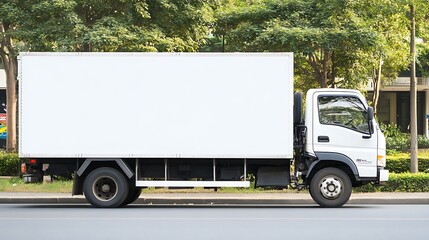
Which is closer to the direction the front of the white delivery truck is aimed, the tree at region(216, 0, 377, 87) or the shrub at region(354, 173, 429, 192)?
the shrub

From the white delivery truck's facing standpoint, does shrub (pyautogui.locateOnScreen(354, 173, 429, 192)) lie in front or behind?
in front

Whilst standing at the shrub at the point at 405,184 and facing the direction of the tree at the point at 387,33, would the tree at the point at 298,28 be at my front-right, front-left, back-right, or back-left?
front-left

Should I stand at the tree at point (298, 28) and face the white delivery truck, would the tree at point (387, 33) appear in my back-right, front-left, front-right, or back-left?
back-left

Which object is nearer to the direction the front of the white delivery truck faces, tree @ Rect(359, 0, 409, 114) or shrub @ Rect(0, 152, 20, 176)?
the tree

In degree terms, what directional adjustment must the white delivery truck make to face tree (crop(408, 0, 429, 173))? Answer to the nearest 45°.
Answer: approximately 45° to its left

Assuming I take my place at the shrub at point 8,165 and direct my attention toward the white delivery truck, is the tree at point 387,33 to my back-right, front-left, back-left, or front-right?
front-left

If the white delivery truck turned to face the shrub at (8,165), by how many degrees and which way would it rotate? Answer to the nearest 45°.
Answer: approximately 135° to its left

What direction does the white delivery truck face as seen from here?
to the viewer's right

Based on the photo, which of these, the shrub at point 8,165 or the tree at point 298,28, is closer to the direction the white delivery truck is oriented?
the tree

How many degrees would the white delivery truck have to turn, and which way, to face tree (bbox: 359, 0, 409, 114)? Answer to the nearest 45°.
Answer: approximately 45° to its left

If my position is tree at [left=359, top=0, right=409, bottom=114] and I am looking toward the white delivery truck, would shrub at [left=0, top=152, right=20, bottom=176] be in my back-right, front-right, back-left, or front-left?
front-right

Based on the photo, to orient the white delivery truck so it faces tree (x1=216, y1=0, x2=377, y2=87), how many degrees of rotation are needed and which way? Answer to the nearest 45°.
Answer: approximately 45° to its left

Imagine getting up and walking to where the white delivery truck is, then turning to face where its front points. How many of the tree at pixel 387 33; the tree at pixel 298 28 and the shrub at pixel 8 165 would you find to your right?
0
